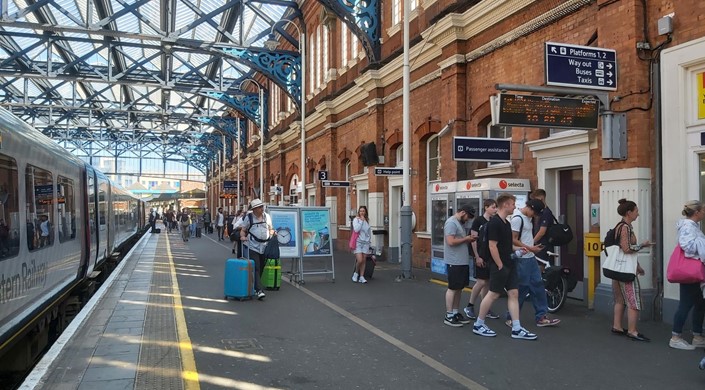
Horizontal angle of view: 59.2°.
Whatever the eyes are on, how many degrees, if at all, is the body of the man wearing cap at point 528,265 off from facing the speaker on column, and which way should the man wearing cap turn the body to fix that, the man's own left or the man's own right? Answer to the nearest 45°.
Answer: approximately 135° to the man's own left

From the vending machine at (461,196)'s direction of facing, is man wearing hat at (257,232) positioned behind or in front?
in front

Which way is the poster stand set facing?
toward the camera

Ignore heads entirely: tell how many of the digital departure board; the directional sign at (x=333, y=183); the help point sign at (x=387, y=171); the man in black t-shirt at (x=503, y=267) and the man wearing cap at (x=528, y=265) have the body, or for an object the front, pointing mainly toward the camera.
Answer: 3

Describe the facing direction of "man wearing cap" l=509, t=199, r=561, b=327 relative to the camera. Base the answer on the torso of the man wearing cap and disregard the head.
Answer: to the viewer's right

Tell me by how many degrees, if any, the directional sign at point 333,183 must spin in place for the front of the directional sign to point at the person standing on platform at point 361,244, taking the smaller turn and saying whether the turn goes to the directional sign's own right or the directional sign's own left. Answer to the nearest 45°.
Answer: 0° — it already faces them

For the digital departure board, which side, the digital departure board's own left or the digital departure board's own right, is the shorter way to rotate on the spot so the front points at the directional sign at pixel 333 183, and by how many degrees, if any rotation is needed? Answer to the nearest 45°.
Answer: approximately 135° to the digital departure board's own right

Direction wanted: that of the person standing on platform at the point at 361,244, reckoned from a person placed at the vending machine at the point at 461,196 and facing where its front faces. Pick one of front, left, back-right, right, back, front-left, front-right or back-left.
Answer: front-right

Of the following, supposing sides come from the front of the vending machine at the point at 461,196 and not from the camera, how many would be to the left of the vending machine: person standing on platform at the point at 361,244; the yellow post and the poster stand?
1

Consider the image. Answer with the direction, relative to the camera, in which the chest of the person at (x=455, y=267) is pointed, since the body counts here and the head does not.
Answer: to the viewer's right

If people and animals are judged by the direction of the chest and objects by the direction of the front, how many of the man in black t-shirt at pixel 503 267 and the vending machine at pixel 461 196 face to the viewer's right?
1
